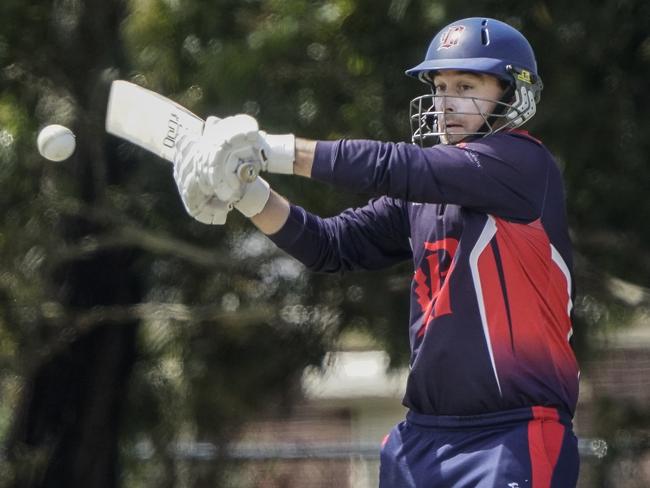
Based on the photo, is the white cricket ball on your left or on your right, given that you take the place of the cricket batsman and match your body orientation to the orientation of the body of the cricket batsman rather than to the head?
on your right

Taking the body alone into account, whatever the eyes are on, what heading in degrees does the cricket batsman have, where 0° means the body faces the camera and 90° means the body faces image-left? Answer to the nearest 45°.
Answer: approximately 45°
